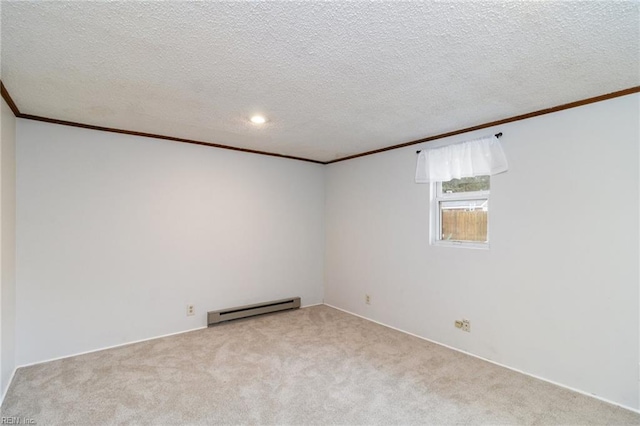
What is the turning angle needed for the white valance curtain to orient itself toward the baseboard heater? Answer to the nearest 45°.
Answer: approximately 45° to its right

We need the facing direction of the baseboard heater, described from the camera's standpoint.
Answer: facing the viewer and to the right of the viewer

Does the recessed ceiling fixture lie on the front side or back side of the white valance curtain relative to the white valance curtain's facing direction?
on the front side

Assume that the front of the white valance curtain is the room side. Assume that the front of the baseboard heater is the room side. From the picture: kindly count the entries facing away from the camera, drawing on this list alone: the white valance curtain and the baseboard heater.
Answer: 0

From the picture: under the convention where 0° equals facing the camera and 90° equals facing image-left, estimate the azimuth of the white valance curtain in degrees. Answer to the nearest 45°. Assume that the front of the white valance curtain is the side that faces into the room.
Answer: approximately 45°

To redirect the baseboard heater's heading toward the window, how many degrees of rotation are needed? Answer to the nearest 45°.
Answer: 0° — it already faces it
